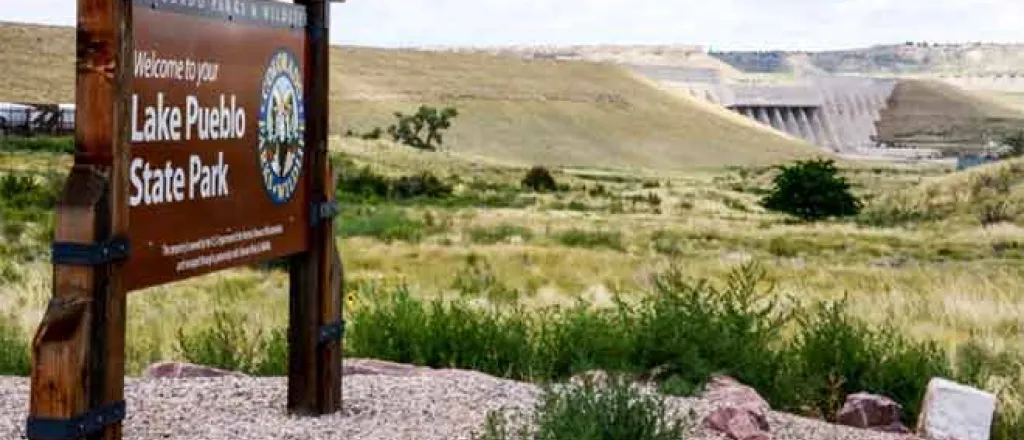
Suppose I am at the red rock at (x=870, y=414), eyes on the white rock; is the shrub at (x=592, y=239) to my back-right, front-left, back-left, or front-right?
back-left

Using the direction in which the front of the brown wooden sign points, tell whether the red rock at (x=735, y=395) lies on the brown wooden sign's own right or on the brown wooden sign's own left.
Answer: on the brown wooden sign's own left

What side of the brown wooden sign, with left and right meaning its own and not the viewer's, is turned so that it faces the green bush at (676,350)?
left

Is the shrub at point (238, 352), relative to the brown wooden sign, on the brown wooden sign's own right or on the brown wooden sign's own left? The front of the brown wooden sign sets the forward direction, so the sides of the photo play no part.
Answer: on the brown wooden sign's own left

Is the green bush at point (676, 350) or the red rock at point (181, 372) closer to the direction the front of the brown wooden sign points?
the green bush

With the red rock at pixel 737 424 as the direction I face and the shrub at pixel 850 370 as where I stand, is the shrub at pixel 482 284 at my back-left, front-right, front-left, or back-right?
back-right

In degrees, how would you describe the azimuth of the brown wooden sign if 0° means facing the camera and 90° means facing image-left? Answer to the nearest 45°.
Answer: approximately 315°

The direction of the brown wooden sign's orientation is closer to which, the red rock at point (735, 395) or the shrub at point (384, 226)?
the red rock

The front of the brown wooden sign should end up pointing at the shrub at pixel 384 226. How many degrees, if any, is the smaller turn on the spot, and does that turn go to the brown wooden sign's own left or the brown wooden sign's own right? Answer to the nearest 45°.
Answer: approximately 135° to the brown wooden sign's own left

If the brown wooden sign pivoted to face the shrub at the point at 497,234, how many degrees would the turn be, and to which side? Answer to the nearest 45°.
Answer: approximately 135° to its left
